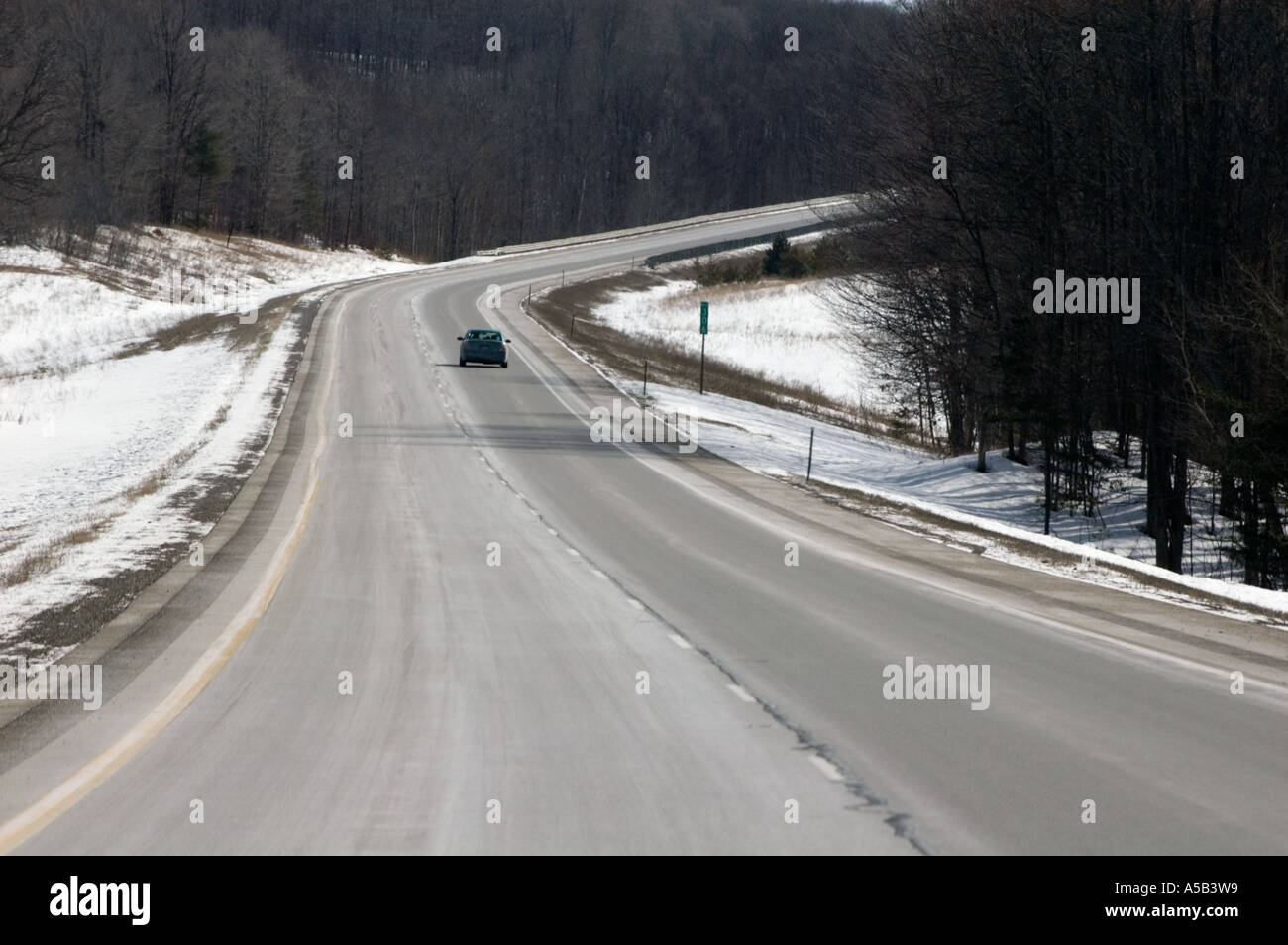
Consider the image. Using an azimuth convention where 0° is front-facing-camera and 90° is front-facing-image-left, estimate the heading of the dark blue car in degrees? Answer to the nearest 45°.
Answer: approximately 180°
